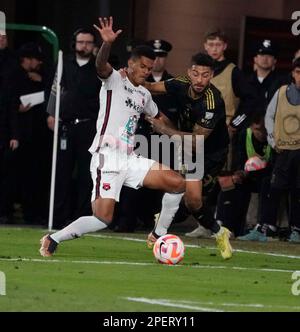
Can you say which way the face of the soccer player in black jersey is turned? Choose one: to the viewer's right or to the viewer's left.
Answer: to the viewer's left

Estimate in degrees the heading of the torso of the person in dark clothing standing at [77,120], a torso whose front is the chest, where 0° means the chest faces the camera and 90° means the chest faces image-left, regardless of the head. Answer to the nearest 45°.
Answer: approximately 0°

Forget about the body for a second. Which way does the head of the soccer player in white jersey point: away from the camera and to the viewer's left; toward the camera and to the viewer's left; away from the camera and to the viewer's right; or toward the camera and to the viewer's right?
toward the camera and to the viewer's right

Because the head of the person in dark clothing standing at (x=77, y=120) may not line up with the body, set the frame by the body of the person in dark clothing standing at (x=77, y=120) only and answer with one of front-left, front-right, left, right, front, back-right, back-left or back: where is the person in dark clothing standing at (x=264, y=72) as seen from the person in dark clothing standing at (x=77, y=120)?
left

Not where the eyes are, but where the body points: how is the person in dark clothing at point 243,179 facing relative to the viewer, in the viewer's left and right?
facing the viewer and to the left of the viewer

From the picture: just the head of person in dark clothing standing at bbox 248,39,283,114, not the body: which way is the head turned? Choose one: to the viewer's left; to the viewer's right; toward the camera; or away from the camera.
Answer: toward the camera

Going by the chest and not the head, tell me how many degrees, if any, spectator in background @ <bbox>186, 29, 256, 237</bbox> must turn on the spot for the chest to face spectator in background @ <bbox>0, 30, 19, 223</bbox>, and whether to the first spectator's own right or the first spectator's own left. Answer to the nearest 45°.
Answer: approximately 45° to the first spectator's own right

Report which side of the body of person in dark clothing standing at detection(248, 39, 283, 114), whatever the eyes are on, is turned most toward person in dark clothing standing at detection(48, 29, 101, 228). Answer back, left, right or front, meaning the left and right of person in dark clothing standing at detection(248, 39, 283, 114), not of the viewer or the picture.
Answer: right

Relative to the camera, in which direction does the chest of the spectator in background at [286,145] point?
toward the camera

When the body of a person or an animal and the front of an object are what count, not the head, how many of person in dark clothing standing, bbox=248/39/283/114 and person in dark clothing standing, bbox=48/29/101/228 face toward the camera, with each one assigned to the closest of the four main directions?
2

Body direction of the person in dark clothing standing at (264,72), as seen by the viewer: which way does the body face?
toward the camera

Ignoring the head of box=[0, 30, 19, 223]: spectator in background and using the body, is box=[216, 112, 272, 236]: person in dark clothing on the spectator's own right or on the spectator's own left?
on the spectator's own left

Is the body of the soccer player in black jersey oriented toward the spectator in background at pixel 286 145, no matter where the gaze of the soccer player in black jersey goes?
no
